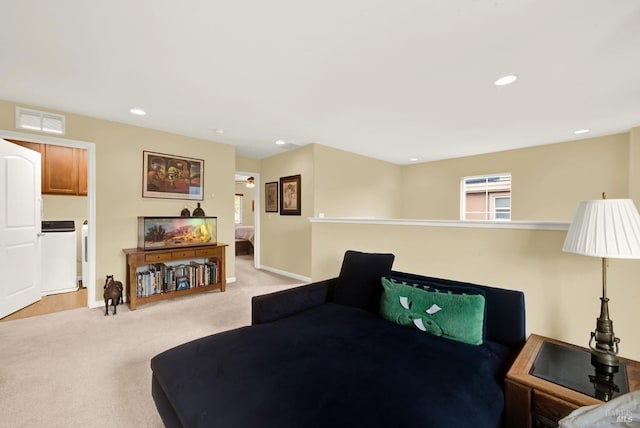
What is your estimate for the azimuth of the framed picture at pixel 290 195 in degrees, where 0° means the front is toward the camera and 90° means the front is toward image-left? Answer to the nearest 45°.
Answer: approximately 45°

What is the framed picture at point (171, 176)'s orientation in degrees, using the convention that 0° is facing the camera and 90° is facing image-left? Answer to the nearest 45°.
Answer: approximately 315°

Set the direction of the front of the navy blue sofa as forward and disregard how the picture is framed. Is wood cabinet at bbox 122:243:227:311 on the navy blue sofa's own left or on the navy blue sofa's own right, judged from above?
on the navy blue sofa's own right

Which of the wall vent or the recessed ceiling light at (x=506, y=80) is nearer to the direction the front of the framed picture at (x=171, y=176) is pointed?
the recessed ceiling light

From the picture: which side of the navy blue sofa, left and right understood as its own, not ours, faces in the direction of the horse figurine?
right

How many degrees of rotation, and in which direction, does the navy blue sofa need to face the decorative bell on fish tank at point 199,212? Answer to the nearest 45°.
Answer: approximately 90° to its right

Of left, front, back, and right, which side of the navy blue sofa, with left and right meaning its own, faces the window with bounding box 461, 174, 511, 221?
back
